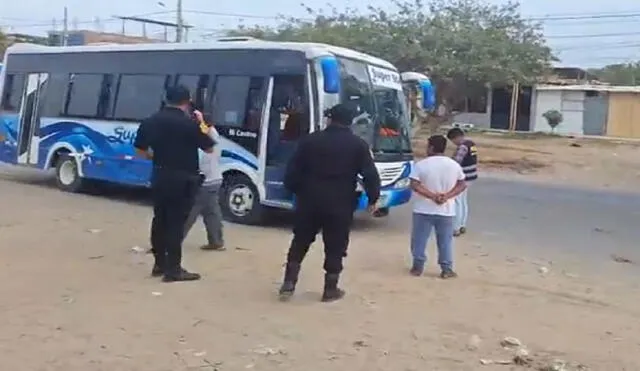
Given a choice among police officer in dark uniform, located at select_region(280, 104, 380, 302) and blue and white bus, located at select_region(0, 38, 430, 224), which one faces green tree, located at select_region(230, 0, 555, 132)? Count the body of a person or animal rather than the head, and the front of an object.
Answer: the police officer in dark uniform

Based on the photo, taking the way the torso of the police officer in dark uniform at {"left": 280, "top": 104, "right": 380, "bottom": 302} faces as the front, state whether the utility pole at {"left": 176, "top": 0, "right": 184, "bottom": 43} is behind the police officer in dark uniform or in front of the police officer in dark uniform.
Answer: in front

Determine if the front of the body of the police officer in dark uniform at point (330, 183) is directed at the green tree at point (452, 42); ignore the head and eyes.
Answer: yes

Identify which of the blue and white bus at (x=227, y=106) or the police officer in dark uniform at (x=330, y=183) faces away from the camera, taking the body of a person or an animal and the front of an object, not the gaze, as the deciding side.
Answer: the police officer in dark uniform

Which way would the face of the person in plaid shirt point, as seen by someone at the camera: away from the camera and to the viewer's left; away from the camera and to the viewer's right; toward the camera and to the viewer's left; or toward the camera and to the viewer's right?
toward the camera and to the viewer's left

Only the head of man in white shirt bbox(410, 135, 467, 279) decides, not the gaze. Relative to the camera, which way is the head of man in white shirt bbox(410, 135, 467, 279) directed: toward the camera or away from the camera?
away from the camera

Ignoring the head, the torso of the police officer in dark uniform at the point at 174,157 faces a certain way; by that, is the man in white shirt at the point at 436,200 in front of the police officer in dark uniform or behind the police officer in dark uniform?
in front

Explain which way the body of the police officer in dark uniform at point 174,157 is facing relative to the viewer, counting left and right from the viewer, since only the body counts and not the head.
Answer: facing away from the viewer and to the right of the viewer

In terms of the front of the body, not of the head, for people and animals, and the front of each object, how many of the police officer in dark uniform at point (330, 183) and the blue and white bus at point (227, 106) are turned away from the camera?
1

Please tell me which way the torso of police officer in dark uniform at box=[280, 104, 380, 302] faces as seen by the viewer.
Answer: away from the camera

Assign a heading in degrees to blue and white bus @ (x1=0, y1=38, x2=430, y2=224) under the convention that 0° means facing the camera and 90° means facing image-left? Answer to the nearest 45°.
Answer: approximately 315°

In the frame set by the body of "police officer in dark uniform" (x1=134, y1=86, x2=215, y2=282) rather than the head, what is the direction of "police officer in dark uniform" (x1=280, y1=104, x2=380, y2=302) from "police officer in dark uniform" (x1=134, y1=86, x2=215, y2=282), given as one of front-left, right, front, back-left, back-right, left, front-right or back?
right
